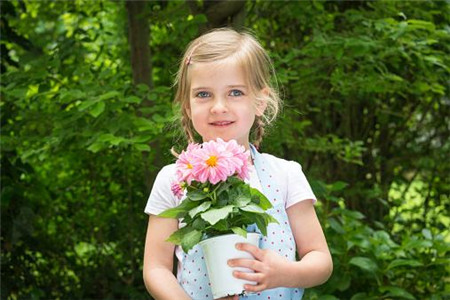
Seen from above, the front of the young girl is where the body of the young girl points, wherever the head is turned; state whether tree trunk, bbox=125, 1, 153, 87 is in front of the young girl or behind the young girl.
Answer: behind

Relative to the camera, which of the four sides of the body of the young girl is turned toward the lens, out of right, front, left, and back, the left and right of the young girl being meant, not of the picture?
front

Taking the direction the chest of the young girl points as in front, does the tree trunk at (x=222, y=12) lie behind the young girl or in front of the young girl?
behind
